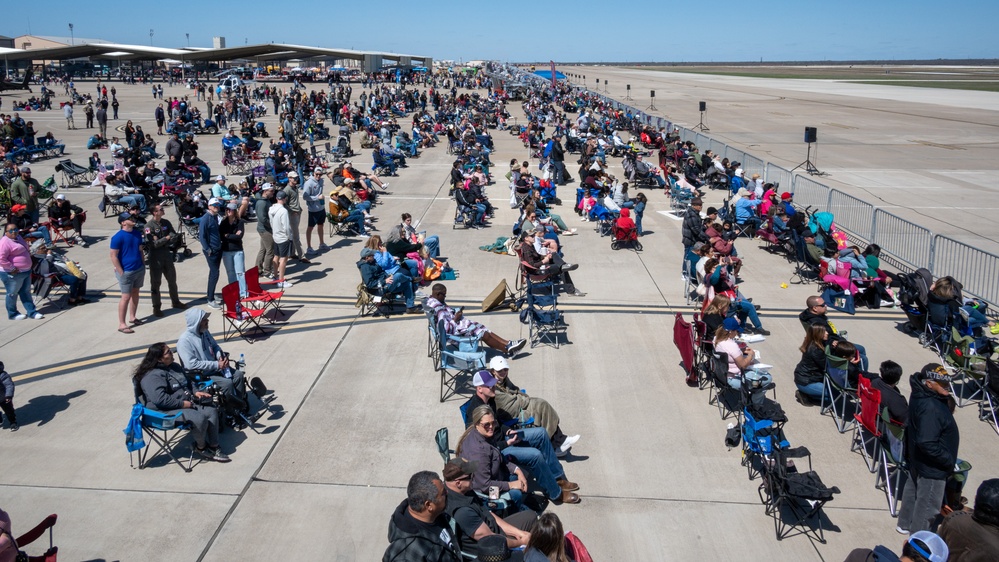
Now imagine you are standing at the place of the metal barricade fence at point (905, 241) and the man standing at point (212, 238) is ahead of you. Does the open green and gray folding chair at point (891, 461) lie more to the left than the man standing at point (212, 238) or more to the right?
left

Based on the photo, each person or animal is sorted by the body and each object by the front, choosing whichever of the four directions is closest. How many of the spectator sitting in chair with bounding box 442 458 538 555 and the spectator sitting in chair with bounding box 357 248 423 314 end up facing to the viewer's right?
2

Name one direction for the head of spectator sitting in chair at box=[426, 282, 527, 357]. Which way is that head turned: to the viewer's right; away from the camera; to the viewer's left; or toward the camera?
to the viewer's right

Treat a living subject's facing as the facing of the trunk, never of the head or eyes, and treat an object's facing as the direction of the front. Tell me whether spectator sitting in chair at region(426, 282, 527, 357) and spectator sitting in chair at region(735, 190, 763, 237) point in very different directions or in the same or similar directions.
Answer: same or similar directions

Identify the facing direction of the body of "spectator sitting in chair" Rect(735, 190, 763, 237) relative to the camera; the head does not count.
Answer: to the viewer's right

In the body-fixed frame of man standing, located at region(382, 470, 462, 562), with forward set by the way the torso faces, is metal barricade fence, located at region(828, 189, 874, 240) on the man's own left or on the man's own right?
on the man's own left

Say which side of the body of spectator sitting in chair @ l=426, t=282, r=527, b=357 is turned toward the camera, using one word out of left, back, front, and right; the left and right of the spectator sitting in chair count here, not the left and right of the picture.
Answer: right

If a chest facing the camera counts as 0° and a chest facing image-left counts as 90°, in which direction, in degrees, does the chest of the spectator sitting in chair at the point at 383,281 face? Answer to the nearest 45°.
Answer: approximately 270°

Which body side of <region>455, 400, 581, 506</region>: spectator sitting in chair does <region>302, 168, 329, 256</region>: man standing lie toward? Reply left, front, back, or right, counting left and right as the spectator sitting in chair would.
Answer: left

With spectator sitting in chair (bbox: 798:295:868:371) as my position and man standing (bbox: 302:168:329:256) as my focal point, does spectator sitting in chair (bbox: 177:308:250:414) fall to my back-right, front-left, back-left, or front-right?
front-left

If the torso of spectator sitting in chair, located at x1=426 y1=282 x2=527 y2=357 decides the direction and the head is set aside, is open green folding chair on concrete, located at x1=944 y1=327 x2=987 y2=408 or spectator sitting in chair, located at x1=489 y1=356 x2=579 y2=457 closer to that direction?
the open green folding chair on concrete

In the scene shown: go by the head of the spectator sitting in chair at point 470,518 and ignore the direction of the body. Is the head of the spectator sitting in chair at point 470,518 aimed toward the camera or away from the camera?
away from the camera

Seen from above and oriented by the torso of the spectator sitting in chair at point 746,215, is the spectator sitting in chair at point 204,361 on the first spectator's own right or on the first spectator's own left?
on the first spectator's own right

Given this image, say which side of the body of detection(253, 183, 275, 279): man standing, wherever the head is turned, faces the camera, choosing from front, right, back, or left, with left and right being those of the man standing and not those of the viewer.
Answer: right

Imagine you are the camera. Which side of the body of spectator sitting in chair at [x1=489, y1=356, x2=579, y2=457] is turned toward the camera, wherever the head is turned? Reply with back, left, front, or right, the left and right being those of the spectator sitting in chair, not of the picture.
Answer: right

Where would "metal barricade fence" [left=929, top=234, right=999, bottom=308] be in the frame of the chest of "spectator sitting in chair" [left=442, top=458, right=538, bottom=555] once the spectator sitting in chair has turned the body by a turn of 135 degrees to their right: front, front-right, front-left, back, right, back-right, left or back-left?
back

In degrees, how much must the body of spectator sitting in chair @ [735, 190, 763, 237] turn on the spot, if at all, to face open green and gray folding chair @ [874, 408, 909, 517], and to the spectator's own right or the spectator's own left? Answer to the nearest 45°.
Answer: approximately 90° to the spectator's own right

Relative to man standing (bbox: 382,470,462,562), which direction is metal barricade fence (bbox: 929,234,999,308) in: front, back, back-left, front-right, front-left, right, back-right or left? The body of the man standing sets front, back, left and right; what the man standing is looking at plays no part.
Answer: front-left

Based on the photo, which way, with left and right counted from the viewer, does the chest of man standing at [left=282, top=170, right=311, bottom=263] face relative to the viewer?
facing the viewer and to the right of the viewer

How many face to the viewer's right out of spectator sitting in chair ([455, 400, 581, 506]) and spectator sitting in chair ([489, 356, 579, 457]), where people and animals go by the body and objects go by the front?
2
